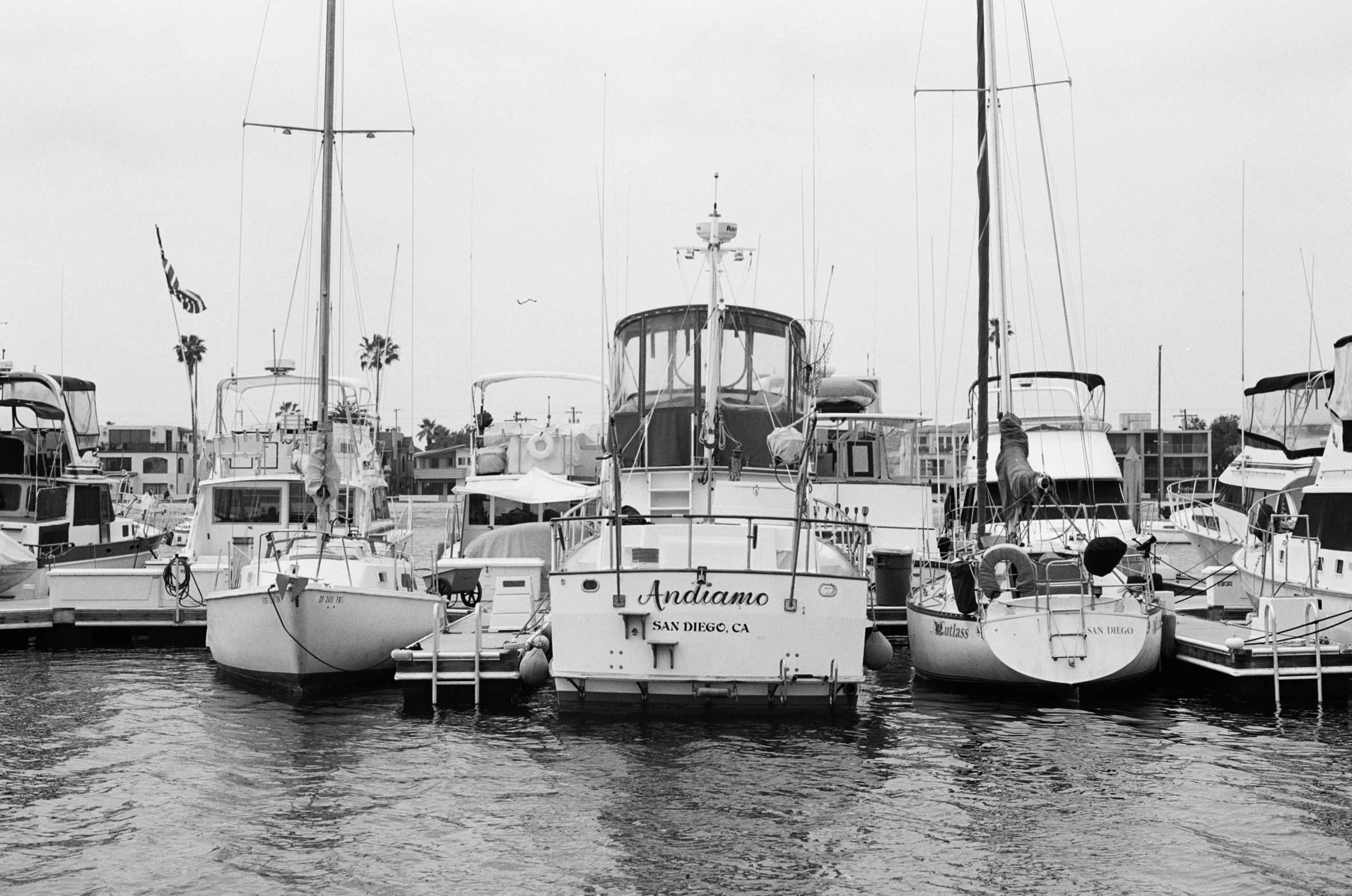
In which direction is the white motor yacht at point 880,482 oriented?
away from the camera

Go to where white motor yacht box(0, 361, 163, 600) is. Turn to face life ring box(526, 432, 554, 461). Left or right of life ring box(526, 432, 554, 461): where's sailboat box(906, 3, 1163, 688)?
right

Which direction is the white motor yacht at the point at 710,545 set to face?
away from the camera

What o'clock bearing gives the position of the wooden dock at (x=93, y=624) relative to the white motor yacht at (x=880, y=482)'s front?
The wooden dock is roughly at 8 o'clock from the white motor yacht.

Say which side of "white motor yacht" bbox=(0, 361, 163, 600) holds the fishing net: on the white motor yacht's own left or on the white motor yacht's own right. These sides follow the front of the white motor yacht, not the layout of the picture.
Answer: on the white motor yacht's own right

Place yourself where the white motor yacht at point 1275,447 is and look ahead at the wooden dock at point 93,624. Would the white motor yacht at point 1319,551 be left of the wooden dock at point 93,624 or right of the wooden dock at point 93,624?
left

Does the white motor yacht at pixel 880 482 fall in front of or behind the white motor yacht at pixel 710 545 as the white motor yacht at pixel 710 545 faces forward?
in front
